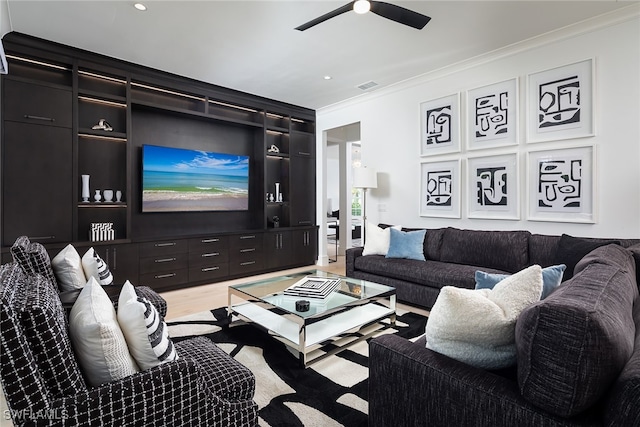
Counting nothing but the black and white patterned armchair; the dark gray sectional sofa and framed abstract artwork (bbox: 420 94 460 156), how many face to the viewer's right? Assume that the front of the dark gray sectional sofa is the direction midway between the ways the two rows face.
1

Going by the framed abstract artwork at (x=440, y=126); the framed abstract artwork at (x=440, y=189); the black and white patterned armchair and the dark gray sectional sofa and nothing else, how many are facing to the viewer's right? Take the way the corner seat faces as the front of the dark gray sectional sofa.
1

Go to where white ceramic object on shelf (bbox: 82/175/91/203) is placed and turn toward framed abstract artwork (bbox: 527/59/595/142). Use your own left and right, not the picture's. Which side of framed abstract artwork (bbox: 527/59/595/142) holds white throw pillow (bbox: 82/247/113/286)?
right

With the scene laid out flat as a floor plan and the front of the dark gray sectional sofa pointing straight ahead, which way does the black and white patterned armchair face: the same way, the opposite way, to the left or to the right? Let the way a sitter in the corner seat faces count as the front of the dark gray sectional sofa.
the opposite way

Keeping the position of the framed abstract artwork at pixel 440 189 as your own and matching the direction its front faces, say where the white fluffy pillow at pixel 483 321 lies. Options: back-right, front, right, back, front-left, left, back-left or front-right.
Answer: front-left

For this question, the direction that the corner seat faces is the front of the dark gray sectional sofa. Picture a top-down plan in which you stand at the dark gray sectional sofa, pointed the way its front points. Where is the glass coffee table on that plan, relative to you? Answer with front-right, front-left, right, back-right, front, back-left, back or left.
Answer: front

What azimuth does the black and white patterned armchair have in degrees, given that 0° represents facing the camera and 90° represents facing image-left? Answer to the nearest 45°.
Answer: approximately 270°

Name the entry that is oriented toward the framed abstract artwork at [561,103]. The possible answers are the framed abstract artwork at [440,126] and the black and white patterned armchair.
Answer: the black and white patterned armchair

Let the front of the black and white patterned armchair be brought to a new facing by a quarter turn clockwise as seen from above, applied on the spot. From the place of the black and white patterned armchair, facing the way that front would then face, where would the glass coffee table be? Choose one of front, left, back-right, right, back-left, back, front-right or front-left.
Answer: back-left

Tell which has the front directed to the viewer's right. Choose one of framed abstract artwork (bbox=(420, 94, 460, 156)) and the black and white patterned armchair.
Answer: the black and white patterned armchair

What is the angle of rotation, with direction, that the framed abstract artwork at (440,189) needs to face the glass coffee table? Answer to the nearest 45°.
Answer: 0° — it already faces it

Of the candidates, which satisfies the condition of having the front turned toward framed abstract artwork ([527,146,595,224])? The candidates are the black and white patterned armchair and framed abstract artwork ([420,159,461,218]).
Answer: the black and white patterned armchair

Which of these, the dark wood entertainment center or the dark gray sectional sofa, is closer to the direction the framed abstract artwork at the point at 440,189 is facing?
the dark wood entertainment center

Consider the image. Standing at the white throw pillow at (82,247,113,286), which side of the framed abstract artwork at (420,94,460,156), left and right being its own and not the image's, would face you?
front

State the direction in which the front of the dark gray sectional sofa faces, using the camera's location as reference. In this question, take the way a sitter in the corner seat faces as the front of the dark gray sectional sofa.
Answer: facing the viewer and to the left of the viewer
